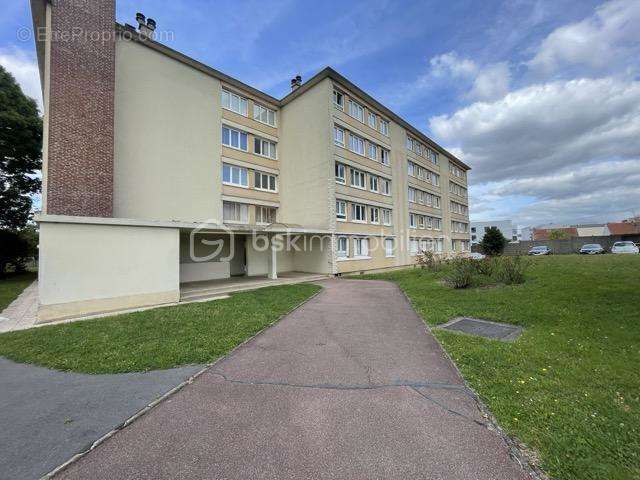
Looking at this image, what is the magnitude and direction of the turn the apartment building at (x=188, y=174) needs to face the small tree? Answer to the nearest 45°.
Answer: approximately 45° to its left

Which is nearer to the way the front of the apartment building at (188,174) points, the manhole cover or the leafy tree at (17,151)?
the manhole cover

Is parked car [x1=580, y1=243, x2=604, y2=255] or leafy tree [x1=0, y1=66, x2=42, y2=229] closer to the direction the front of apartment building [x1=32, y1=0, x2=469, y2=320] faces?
the parked car

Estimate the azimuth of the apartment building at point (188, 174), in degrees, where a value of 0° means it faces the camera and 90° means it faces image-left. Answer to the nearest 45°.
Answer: approximately 315°

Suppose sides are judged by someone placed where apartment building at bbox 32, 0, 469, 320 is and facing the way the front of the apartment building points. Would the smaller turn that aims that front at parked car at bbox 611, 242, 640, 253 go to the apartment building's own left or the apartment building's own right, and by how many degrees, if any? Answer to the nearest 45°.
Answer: approximately 45° to the apartment building's own left

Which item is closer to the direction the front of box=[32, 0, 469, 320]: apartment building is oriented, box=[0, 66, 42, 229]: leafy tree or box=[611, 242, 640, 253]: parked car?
the parked car

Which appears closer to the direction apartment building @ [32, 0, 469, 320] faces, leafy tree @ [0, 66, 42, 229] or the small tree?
the small tree

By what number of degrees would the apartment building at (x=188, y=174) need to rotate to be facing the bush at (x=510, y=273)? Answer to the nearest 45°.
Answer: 0° — it already faces it

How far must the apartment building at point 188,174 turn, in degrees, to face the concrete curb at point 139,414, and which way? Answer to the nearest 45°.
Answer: approximately 45° to its right

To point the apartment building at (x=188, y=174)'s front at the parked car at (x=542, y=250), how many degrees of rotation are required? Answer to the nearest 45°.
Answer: approximately 45° to its left
